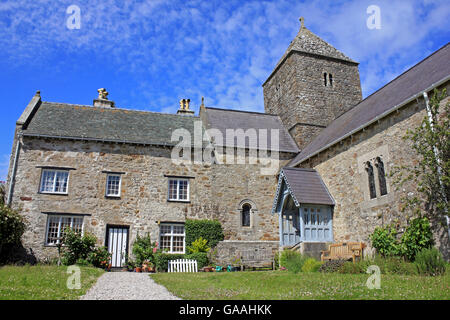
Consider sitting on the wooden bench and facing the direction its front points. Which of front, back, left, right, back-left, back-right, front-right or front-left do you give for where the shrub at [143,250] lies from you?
front-right

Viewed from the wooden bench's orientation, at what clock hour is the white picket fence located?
The white picket fence is roughly at 2 o'clock from the wooden bench.

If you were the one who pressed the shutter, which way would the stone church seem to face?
facing the viewer

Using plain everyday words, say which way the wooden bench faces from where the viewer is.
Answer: facing the viewer and to the left of the viewer

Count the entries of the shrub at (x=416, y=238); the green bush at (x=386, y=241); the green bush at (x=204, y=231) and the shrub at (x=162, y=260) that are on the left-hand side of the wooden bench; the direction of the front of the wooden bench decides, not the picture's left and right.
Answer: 2

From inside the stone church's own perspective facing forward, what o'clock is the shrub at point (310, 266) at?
The shrub is roughly at 11 o'clock from the stone church.

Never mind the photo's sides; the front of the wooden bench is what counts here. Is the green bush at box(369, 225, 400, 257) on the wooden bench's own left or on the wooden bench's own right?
on the wooden bench's own left

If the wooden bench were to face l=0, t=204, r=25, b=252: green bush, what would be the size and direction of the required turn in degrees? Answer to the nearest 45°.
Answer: approximately 45° to its right

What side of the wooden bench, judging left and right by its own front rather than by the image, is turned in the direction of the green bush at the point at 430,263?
left
